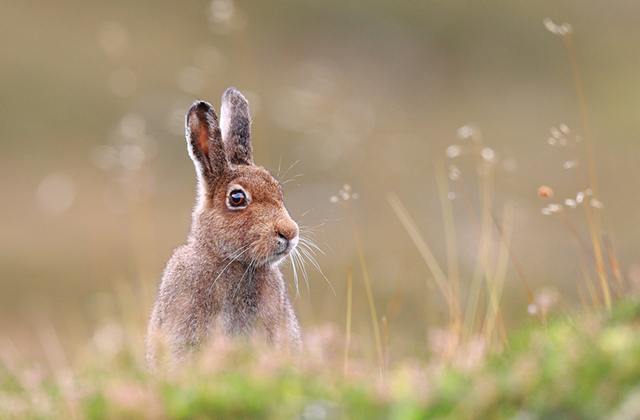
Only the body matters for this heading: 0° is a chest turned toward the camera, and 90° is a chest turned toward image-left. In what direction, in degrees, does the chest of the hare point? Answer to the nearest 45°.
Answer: approximately 315°

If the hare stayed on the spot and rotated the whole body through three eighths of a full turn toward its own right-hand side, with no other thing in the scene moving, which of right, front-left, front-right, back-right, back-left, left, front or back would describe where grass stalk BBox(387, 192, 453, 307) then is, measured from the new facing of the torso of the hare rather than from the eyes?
back
